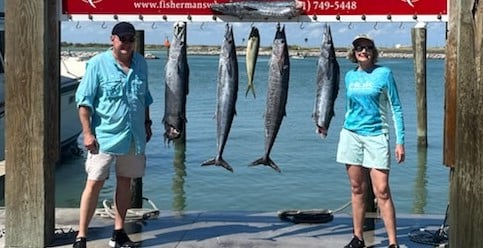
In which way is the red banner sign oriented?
toward the camera

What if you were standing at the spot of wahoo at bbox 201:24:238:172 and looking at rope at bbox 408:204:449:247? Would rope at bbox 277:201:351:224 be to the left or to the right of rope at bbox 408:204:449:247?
left

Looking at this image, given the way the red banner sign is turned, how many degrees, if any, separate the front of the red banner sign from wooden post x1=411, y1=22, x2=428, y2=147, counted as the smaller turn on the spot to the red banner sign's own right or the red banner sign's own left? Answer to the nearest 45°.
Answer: approximately 180°

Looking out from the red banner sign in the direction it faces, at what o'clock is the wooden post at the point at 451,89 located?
The wooden post is roughly at 10 o'clock from the red banner sign.

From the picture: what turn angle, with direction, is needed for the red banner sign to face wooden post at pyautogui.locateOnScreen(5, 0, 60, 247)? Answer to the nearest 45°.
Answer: approximately 90° to its right

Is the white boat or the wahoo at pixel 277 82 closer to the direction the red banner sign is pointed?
the wahoo
